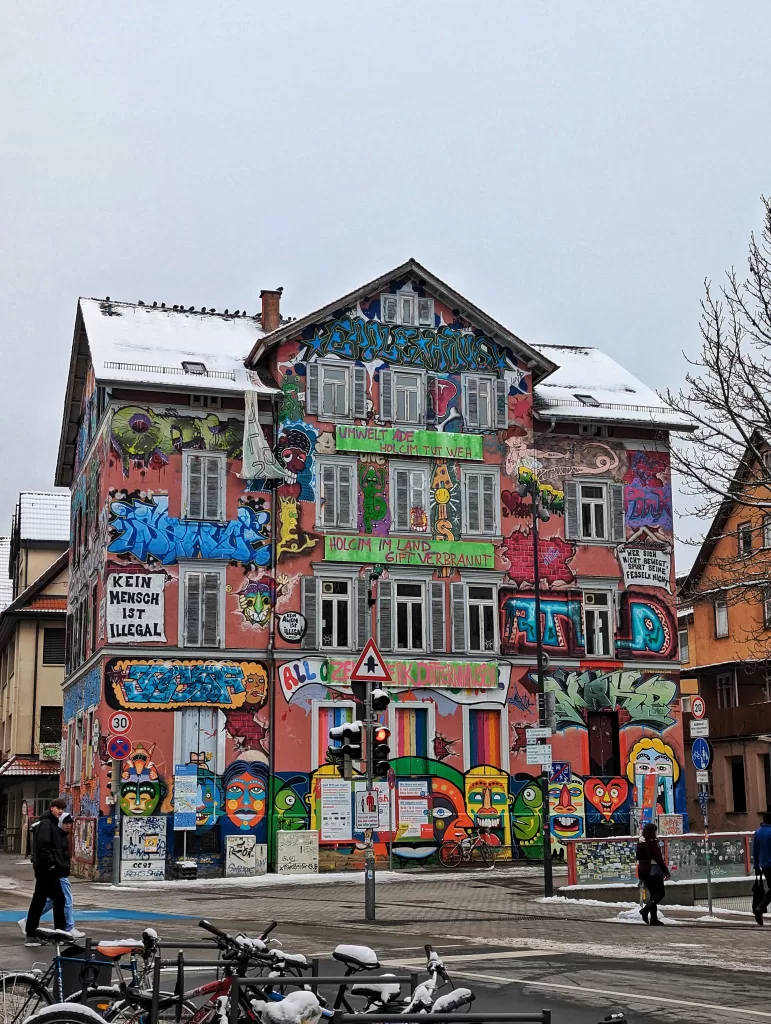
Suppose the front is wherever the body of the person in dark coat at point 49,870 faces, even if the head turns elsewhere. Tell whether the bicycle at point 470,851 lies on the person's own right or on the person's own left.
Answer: on the person's own left

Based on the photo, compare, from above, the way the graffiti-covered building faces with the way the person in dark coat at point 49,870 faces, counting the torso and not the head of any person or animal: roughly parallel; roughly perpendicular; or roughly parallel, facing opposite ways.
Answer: roughly perpendicular

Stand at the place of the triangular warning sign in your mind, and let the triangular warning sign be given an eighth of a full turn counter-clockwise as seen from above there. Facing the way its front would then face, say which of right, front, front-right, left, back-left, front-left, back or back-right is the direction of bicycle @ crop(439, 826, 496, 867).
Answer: back-left

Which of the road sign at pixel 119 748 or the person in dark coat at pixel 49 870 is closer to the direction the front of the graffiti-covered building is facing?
the person in dark coat

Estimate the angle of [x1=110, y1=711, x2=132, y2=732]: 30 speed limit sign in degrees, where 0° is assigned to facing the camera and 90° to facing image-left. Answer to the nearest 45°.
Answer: approximately 0°

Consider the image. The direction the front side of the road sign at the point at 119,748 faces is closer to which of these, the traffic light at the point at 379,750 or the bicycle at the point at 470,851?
the traffic light

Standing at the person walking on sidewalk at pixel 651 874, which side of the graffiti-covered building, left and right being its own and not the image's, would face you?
front

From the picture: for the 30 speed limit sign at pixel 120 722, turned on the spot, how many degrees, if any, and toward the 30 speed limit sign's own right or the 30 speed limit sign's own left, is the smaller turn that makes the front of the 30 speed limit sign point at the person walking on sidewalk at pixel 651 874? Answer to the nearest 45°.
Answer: approximately 45° to the 30 speed limit sign's own left

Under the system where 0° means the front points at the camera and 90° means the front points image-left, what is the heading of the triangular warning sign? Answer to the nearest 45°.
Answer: approximately 0°
